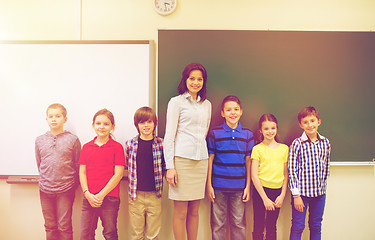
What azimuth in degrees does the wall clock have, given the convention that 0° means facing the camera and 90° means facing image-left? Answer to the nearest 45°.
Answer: approximately 0°

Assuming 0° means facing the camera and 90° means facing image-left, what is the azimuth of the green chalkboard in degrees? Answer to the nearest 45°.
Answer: approximately 0°

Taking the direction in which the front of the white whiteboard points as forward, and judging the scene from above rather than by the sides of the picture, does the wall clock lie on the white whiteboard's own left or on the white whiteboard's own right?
on the white whiteboard's own left

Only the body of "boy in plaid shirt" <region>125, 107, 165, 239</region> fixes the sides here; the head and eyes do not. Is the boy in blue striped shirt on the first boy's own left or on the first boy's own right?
on the first boy's own left

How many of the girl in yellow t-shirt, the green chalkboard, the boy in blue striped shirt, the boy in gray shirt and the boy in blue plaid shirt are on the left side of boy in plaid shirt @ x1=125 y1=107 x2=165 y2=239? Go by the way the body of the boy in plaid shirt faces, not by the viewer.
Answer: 4

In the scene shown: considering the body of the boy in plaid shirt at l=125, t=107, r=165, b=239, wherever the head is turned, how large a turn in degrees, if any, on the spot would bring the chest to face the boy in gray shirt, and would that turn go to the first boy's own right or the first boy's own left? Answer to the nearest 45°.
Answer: approximately 90° to the first boy's own right
